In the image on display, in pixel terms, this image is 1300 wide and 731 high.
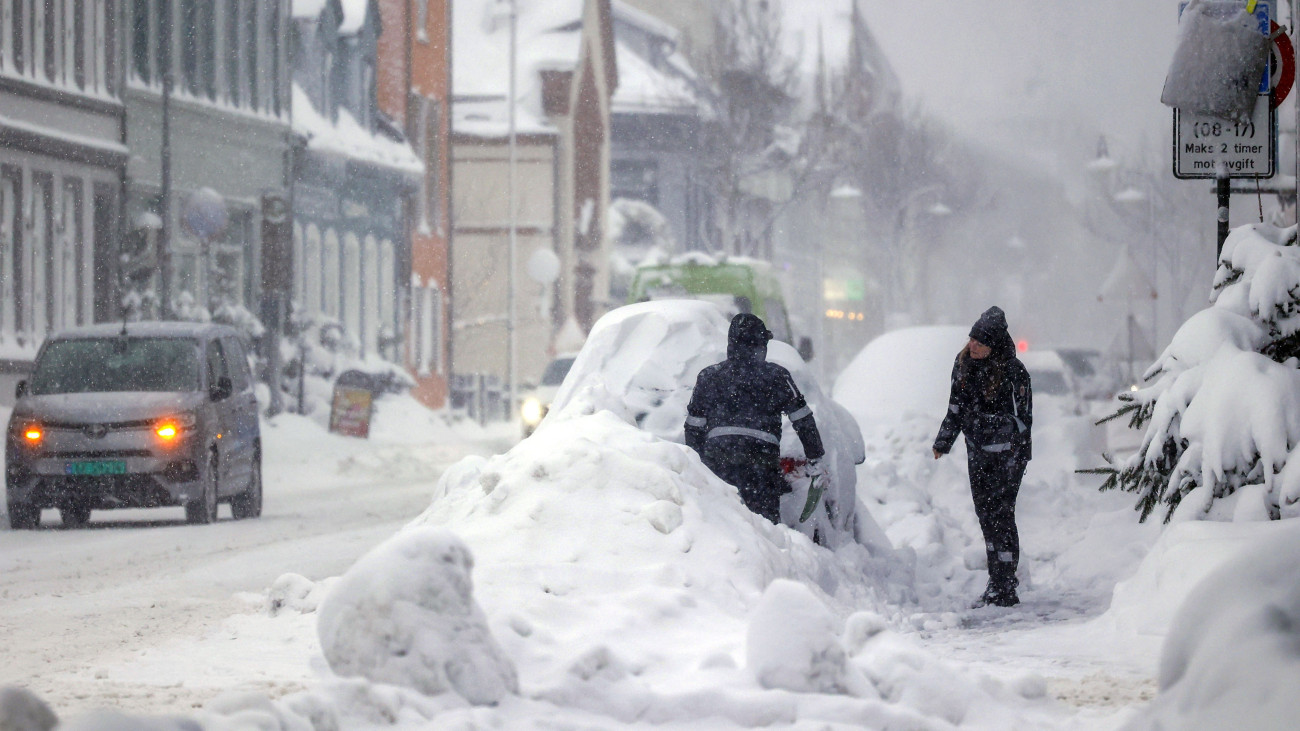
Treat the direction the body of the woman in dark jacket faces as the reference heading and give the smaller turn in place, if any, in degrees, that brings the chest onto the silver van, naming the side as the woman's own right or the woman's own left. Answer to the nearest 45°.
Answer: approximately 90° to the woman's own right

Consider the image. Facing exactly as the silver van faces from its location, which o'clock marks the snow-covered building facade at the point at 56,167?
The snow-covered building facade is roughly at 6 o'clock from the silver van.

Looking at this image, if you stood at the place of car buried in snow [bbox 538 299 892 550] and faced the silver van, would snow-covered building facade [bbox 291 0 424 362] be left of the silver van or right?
right

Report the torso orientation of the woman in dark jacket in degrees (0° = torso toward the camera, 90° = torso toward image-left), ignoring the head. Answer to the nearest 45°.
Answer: approximately 45°

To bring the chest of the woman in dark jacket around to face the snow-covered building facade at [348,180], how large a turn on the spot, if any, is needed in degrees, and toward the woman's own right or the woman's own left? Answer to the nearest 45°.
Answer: approximately 90° to the woman's own right

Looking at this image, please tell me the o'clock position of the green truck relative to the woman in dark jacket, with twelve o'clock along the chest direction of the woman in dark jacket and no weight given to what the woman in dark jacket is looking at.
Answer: The green truck is roughly at 4 o'clock from the woman in dark jacket.

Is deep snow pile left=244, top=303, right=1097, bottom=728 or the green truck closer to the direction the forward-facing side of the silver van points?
the deep snow pile

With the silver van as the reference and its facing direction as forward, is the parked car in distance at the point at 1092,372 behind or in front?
behind

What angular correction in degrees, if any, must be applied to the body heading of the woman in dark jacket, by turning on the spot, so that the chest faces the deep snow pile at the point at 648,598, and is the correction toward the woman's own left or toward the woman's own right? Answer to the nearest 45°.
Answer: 0° — they already face it
